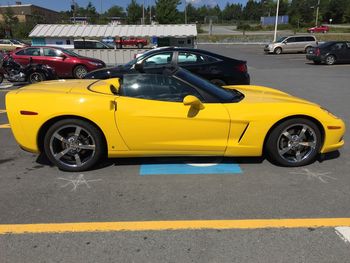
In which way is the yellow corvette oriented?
to the viewer's right

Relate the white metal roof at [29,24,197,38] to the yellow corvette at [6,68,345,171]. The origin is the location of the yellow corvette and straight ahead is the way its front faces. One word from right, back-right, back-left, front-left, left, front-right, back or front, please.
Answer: left

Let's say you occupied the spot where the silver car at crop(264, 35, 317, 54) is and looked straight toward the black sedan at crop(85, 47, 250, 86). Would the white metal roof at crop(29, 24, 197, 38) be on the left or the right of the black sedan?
right

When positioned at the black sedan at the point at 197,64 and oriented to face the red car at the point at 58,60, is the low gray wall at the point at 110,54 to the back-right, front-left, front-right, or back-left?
front-right

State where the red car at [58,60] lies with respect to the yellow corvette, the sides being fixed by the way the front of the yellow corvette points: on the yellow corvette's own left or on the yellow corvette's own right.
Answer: on the yellow corvette's own left
